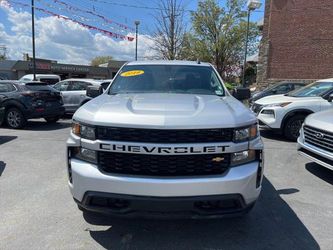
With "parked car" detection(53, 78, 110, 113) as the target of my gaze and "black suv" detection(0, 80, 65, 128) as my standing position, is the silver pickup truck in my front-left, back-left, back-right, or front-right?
back-right

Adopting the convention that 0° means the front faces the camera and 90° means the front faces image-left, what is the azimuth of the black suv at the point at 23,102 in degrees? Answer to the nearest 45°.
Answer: approximately 135°

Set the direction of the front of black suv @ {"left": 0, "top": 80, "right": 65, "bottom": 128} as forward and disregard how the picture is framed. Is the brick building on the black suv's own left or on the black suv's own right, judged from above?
on the black suv's own right

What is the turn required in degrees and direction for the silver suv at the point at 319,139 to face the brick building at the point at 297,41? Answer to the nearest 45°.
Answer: approximately 135° to its right

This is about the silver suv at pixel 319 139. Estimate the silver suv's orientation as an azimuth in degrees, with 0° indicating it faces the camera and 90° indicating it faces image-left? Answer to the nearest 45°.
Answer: approximately 45°

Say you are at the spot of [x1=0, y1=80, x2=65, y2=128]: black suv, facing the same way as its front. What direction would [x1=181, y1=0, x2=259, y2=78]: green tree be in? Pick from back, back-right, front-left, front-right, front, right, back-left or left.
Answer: right

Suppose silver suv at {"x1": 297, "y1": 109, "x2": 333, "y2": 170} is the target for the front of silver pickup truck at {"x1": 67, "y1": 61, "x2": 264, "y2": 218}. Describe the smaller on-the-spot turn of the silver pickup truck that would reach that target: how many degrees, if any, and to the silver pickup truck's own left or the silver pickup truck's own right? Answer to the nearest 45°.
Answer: approximately 135° to the silver pickup truck's own left

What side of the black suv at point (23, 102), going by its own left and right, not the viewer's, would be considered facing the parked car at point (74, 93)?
right

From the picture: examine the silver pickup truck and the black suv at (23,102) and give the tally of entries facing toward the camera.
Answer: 1

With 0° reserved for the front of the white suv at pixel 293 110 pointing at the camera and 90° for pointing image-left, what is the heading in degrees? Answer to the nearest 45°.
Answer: approximately 45°
